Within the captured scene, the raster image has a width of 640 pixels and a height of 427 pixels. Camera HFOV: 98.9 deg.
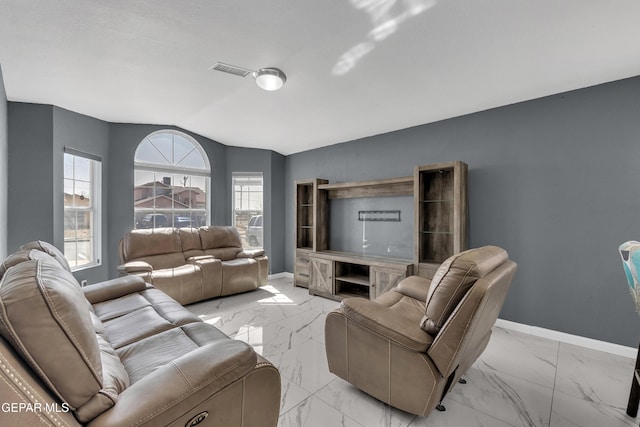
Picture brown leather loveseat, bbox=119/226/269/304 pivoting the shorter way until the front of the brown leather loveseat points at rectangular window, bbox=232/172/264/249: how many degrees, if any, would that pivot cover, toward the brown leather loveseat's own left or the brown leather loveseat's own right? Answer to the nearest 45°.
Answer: approximately 90° to the brown leather loveseat's own left

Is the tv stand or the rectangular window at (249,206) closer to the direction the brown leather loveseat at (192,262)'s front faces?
the tv stand

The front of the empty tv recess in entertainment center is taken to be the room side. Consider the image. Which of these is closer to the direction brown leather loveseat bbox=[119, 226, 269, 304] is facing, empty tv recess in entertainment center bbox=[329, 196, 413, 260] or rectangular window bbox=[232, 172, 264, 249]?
the empty tv recess in entertainment center

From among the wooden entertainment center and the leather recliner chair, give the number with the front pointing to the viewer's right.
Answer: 0

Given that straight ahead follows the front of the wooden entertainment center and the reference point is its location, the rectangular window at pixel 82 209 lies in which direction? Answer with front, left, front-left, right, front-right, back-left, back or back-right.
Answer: front-right

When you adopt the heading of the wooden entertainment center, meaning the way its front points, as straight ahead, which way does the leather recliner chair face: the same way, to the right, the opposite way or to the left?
to the right

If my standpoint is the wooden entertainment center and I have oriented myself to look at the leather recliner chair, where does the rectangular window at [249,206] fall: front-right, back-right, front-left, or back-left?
back-right

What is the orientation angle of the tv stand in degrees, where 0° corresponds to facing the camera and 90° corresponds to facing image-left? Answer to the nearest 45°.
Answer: approximately 45°

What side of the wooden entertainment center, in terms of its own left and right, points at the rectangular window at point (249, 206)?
right
